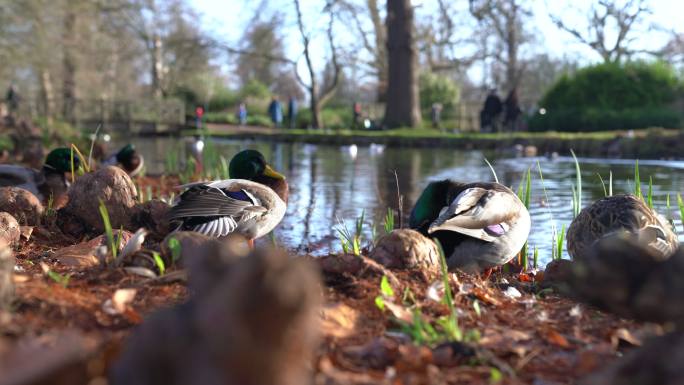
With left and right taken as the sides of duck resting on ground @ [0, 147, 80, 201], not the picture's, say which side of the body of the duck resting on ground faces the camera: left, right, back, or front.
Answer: right

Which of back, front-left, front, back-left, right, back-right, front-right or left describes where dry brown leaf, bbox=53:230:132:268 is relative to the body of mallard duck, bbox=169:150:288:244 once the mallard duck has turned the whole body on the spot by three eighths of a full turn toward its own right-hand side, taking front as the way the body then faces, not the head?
front

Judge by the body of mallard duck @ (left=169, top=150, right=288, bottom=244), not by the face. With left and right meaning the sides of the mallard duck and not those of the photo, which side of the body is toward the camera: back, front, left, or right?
right

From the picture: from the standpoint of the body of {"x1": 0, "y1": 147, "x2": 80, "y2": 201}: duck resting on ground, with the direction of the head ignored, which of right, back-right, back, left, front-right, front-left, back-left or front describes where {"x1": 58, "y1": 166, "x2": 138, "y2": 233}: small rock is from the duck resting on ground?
right

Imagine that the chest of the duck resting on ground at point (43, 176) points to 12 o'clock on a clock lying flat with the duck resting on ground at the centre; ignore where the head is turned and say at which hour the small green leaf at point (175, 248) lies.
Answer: The small green leaf is roughly at 3 o'clock from the duck resting on ground.

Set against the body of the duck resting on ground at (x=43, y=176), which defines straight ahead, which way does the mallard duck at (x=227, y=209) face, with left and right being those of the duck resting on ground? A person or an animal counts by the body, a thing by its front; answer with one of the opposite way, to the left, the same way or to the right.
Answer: the same way

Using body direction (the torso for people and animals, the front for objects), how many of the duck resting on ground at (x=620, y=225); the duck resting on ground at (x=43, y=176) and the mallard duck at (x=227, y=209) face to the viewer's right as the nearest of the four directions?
2

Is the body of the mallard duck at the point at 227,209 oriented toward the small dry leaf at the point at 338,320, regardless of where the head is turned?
no

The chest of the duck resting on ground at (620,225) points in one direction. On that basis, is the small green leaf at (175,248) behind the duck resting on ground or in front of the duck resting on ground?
in front

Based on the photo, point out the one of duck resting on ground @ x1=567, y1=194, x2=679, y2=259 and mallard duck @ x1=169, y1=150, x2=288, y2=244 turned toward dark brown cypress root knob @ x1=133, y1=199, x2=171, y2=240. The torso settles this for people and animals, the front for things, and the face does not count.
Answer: the duck resting on ground

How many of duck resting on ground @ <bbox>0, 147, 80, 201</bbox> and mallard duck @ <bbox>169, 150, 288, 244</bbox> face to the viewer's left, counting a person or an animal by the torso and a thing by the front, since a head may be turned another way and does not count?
0

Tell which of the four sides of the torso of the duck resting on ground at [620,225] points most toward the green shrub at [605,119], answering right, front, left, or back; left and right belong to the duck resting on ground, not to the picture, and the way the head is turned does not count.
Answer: right

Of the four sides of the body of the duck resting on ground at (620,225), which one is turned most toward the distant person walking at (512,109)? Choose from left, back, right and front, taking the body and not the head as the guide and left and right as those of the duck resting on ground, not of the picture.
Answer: right

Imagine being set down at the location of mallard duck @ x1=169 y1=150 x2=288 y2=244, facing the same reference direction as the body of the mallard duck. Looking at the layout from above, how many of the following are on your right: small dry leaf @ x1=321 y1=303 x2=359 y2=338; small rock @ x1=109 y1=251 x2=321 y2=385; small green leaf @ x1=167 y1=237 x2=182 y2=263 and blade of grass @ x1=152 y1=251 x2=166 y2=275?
4

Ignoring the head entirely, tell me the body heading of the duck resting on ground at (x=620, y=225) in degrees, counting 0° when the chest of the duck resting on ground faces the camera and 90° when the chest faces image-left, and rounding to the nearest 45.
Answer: approximately 90°

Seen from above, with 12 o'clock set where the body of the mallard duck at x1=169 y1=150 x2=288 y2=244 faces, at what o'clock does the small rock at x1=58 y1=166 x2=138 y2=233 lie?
The small rock is roughly at 7 o'clock from the mallard duck.

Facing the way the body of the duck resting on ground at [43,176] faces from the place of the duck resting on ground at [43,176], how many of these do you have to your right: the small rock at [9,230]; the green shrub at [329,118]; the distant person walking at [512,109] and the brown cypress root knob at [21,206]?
2

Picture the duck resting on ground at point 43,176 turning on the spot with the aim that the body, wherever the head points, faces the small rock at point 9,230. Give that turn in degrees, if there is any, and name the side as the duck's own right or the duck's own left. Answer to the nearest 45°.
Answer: approximately 90° to the duck's own right
